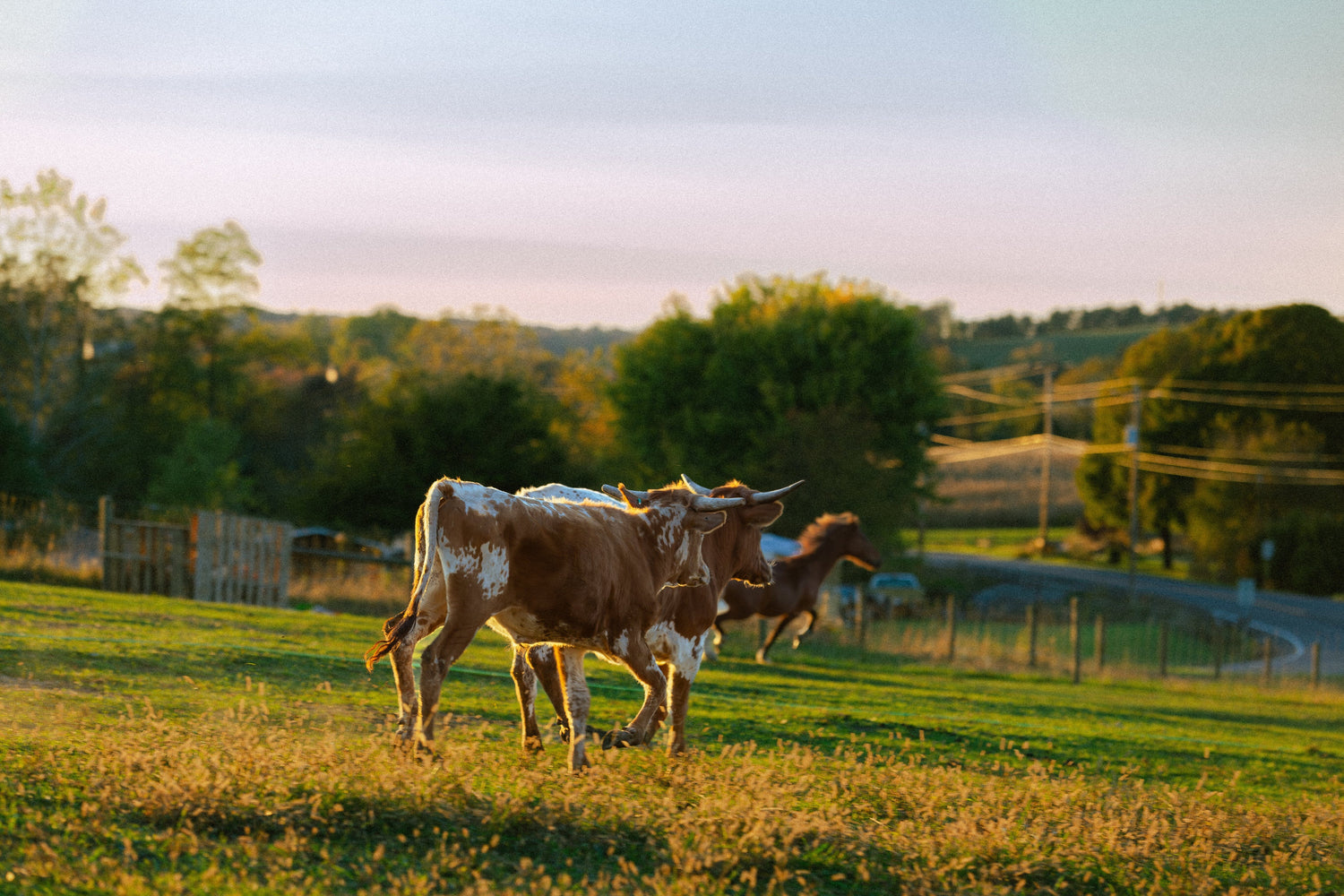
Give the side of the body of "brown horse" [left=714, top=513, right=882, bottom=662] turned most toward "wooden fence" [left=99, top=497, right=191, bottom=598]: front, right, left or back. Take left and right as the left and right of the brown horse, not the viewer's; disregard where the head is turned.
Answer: back

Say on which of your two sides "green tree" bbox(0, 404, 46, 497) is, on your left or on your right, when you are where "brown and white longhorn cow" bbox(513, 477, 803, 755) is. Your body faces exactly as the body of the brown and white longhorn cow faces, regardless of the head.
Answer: on your left

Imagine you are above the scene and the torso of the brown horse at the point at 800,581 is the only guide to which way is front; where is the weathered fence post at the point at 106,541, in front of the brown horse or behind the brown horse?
behind

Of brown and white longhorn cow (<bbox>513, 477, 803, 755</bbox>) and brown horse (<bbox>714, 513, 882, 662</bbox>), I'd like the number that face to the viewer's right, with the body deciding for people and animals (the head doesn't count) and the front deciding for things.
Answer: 2

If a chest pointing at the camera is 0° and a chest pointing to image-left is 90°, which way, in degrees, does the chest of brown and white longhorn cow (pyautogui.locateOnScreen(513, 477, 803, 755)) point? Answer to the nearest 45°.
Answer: approximately 270°

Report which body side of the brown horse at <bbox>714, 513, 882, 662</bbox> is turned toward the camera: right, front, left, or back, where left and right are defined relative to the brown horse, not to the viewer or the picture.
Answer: right

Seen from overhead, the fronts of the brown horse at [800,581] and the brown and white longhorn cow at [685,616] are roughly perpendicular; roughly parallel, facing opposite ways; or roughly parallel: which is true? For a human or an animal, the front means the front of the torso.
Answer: roughly parallel

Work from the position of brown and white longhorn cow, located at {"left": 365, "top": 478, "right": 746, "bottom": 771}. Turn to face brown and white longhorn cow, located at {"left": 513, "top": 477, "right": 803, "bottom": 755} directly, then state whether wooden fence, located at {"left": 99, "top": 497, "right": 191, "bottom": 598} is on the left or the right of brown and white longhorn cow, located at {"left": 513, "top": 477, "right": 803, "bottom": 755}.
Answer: left

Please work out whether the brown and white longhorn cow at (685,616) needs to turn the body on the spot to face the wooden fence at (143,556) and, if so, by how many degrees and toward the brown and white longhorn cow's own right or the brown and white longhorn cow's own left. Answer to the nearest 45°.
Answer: approximately 135° to the brown and white longhorn cow's own left
